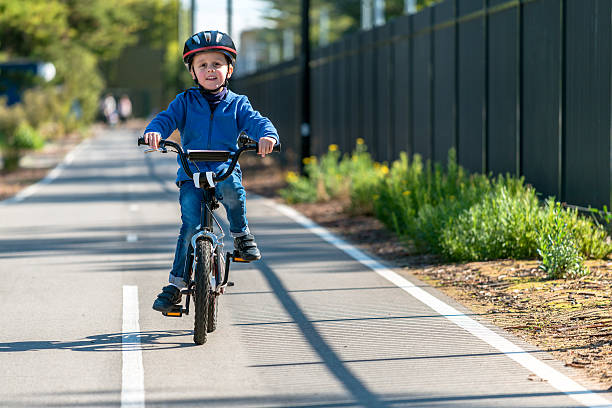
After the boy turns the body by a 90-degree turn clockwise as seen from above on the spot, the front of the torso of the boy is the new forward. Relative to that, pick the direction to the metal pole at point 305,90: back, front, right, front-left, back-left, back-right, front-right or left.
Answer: right

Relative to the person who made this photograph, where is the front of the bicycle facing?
facing the viewer

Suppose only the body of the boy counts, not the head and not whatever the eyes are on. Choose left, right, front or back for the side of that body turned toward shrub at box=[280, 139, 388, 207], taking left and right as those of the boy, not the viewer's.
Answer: back

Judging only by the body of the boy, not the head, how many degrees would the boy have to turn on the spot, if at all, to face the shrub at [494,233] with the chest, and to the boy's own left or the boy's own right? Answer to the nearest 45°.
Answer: approximately 135° to the boy's own left

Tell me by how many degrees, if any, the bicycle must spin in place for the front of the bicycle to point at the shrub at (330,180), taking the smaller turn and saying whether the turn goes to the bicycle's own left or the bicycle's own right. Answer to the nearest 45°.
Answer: approximately 180°

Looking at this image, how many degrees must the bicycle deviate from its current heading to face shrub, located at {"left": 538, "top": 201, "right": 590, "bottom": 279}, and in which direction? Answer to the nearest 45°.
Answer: approximately 135° to its left

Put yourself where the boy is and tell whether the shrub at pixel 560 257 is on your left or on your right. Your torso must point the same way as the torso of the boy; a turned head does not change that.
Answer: on your left

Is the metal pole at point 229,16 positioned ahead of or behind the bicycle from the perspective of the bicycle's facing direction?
behind

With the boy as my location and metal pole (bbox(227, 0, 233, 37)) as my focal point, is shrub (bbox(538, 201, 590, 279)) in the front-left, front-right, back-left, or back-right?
front-right

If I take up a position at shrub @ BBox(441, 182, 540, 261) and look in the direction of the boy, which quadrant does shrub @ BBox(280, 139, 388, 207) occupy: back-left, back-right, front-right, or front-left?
back-right

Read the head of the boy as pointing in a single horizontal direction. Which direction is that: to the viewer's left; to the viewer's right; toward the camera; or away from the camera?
toward the camera

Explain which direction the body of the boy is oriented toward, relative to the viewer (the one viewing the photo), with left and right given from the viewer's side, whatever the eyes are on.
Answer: facing the viewer
